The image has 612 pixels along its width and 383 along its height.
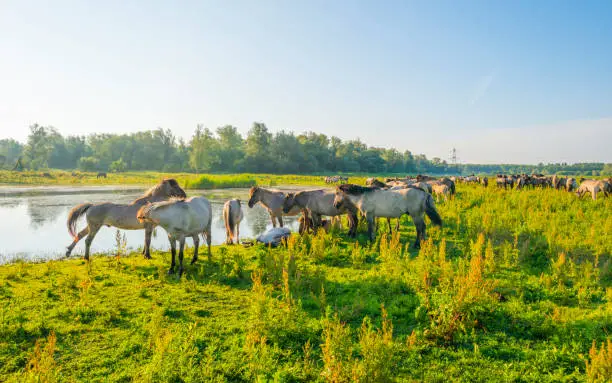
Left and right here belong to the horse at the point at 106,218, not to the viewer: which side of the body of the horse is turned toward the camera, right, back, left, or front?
right

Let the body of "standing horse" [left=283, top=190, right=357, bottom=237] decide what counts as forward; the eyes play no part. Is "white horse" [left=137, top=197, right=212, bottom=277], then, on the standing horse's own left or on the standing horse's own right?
on the standing horse's own left

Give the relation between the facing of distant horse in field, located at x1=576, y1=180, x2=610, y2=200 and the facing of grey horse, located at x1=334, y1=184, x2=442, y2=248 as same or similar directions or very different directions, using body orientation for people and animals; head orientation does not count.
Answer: same or similar directions

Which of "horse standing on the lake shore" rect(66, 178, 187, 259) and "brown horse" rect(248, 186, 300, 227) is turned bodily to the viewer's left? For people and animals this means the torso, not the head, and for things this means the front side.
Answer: the brown horse

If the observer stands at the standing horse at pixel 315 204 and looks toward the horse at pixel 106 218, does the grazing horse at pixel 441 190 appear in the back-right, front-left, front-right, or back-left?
back-right

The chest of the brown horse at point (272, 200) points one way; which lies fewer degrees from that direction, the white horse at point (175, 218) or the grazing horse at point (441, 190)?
the white horse

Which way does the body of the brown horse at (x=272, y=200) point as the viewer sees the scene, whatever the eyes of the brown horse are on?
to the viewer's left

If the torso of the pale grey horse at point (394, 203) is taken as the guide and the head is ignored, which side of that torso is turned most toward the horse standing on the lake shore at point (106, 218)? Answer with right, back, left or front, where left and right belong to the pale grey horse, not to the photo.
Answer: front

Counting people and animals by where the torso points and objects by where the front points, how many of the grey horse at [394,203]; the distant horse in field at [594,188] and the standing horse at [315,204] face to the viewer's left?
3

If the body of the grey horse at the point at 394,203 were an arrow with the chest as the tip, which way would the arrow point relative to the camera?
to the viewer's left

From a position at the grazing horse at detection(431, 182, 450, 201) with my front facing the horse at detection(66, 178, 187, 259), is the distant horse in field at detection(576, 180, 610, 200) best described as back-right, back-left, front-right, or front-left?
back-left

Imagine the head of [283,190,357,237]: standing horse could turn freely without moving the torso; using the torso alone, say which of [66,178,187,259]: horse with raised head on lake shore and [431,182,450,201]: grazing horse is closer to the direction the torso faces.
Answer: the horse with raised head on lake shore

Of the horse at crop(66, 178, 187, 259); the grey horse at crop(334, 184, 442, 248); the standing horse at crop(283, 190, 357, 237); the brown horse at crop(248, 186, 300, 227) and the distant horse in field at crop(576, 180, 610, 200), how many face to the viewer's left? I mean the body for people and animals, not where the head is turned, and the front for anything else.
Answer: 4

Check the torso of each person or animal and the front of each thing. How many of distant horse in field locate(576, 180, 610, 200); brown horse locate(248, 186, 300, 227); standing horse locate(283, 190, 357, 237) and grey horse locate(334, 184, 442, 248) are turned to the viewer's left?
4

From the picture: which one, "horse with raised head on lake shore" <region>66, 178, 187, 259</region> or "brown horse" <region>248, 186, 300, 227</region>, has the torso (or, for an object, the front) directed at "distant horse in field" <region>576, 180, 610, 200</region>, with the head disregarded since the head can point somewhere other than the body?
the horse with raised head on lake shore

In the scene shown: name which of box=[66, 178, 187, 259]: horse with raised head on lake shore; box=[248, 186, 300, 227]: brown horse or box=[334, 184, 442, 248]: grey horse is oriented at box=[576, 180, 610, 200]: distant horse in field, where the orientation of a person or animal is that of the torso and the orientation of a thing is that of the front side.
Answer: the horse with raised head on lake shore

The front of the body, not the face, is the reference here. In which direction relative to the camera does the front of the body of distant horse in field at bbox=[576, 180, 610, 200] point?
to the viewer's left

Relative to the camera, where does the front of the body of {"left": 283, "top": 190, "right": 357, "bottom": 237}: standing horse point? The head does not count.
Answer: to the viewer's left
